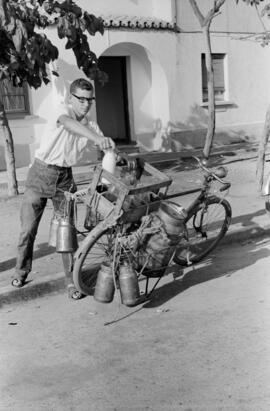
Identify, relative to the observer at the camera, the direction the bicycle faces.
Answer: facing away from the viewer and to the right of the viewer

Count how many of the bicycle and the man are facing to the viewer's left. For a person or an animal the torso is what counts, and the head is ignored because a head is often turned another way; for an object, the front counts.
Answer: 0

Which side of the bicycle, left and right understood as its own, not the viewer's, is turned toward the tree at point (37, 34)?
left

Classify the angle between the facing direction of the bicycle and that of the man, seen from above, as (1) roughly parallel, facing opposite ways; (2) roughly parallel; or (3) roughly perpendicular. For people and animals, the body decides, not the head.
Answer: roughly perpendicular

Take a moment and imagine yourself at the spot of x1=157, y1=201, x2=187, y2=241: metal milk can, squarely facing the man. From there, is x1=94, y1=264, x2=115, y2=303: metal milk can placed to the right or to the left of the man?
left

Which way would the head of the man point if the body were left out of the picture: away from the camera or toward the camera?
toward the camera

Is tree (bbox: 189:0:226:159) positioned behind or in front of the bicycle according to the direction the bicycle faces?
in front

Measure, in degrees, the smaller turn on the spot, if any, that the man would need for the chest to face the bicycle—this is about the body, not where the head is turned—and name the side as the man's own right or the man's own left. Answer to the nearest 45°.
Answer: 0° — they already face it

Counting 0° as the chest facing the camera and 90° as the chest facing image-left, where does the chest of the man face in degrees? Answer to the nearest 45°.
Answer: approximately 315°
